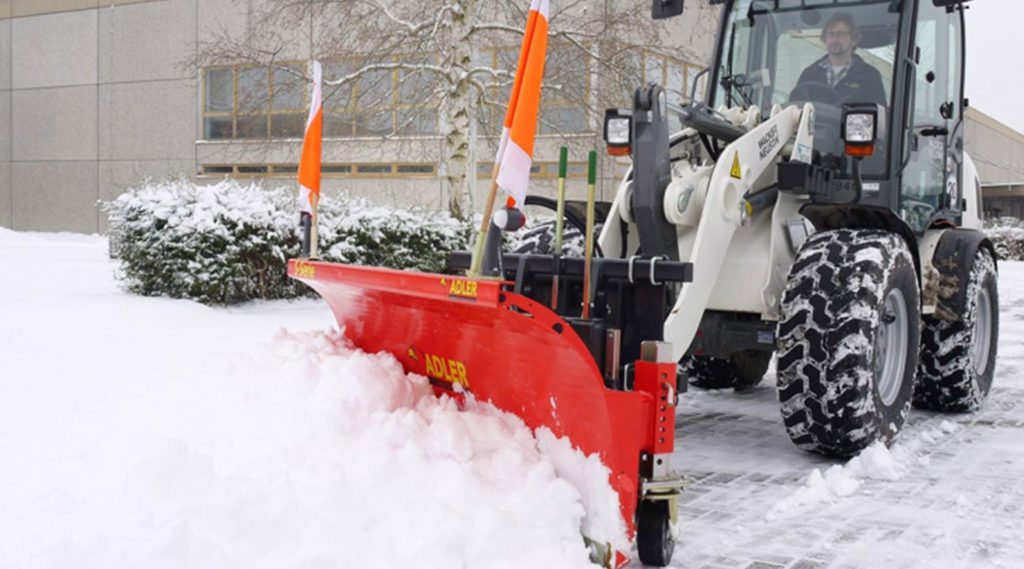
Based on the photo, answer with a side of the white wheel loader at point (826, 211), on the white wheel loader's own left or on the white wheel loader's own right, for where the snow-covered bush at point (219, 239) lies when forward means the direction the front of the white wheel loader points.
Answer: on the white wheel loader's own right

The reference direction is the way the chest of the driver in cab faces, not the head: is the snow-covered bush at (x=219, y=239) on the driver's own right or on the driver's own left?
on the driver's own right

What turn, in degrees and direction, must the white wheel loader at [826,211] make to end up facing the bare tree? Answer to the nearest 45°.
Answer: approximately 90° to its right
